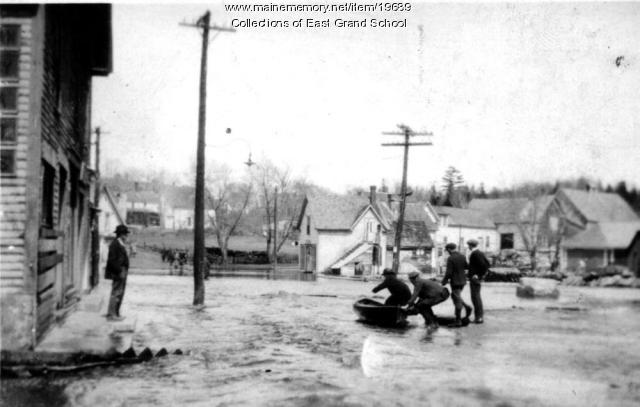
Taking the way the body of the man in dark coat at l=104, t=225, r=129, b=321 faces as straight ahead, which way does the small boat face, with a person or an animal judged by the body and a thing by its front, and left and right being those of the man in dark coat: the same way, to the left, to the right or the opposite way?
the opposite way

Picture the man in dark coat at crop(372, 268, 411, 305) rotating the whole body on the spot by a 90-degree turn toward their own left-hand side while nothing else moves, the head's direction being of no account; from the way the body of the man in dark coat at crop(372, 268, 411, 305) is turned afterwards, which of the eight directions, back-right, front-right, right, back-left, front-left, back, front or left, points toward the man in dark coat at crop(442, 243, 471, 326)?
left

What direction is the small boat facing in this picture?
to the viewer's left

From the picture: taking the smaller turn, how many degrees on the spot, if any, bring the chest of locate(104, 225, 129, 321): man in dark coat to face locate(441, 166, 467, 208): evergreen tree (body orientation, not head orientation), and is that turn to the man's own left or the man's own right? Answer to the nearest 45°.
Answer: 0° — they already face it

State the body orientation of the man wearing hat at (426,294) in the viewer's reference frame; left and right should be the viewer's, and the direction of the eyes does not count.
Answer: facing to the left of the viewer

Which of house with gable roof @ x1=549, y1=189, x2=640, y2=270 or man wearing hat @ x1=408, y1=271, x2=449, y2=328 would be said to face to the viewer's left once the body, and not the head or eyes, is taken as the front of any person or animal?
the man wearing hat

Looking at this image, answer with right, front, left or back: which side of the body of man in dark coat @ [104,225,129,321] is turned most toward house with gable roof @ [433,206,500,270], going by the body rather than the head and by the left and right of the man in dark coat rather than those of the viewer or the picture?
left

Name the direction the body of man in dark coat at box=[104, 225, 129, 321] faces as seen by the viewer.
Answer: to the viewer's right

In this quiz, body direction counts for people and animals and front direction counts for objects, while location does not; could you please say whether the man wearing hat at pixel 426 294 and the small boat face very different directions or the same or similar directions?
same or similar directions

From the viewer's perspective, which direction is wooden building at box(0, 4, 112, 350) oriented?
to the viewer's right

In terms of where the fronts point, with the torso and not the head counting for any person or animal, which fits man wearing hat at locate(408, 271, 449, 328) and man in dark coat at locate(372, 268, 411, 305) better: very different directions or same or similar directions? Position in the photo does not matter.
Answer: same or similar directions

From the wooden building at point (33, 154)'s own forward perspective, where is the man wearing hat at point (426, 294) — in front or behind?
in front

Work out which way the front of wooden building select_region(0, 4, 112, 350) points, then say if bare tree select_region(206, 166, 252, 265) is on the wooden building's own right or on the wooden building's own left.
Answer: on the wooden building's own left

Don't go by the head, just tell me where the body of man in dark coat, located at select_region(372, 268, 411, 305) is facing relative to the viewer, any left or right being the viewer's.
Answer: facing to the left of the viewer

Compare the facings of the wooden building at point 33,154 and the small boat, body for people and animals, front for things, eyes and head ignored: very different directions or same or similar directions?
very different directions

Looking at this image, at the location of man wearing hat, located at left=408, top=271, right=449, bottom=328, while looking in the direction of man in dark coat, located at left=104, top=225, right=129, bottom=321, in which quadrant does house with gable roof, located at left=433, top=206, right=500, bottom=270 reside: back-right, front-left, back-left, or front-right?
back-right
